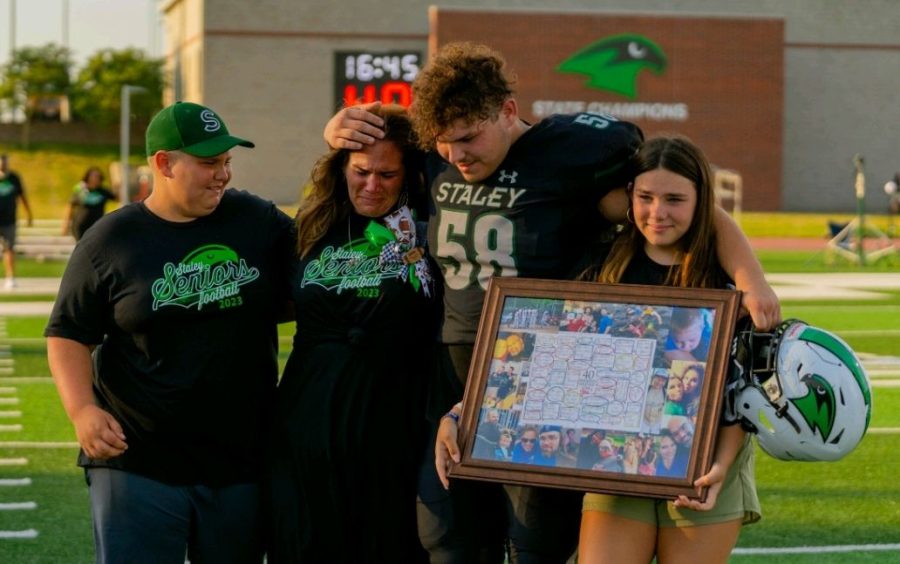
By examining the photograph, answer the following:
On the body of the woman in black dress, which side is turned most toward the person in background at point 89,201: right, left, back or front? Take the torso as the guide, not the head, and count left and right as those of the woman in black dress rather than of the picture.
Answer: back

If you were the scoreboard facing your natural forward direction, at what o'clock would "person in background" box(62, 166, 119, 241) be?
The person in background is roughly at 1 o'clock from the scoreboard.

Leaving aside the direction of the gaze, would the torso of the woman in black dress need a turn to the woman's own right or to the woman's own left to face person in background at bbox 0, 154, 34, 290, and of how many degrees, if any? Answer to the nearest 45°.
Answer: approximately 180°

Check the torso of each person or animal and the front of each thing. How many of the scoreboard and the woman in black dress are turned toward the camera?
2

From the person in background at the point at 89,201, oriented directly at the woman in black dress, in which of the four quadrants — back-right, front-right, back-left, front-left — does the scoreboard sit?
back-left

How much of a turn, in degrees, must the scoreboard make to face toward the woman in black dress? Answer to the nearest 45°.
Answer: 0° — it already faces them

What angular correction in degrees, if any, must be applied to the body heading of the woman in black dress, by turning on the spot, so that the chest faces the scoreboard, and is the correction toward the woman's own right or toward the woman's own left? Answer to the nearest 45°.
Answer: approximately 180°

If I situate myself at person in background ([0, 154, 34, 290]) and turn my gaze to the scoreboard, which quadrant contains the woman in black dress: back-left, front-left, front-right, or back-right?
back-right

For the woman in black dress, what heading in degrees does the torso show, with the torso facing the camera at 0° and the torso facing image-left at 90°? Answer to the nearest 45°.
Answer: approximately 0°

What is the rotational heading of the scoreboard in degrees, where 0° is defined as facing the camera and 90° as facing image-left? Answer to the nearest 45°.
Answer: approximately 0°
